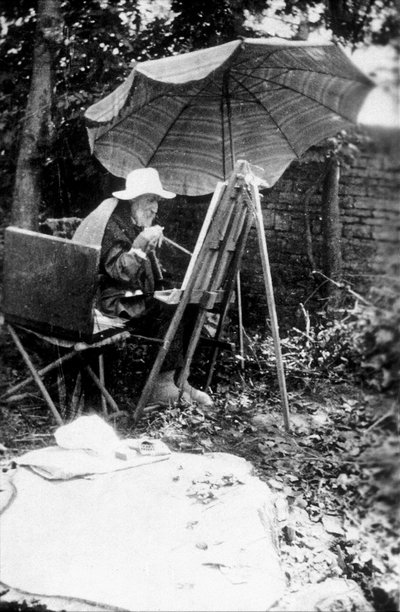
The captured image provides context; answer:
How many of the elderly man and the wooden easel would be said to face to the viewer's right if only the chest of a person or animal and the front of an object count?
1

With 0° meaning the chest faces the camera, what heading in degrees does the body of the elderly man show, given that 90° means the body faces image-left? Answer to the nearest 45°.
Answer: approximately 270°

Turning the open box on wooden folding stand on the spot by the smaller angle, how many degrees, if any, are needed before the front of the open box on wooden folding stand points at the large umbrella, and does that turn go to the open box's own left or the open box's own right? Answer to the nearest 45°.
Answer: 0° — it already faces it

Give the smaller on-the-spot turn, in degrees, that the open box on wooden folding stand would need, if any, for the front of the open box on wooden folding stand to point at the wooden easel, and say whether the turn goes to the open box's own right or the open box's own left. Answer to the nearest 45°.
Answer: approximately 45° to the open box's own right

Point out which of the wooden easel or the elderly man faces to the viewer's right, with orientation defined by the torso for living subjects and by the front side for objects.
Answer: the elderly man

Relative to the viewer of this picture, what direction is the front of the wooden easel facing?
facing away from the viewer and to the left of the viewer

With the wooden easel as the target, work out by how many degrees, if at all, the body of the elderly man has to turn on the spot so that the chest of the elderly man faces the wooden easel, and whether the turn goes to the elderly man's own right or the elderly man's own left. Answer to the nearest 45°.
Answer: approximately 45° to the elderly man's own right

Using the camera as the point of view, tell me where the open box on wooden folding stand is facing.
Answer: facing away from the viewer and to the right of the viewer
